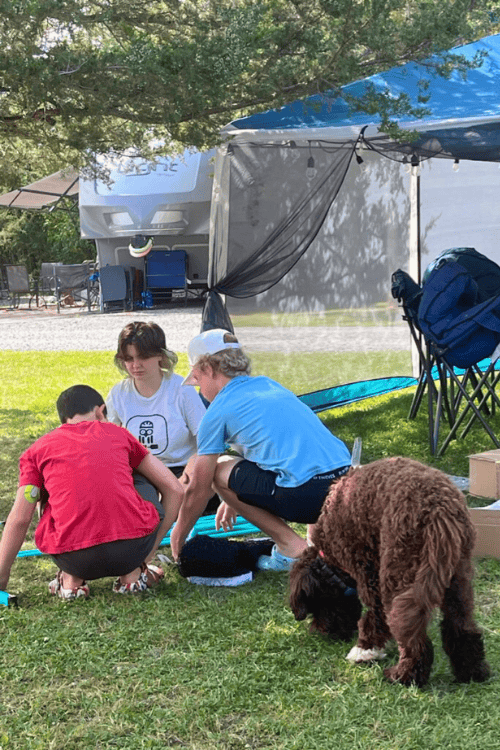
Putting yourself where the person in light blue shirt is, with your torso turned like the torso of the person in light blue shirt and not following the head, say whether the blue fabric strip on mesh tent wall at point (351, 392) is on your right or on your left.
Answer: on your right

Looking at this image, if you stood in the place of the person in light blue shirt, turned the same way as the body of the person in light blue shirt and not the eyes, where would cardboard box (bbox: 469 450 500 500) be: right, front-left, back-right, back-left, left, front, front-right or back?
back-right

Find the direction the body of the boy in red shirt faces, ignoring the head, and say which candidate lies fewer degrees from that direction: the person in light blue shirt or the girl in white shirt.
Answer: the girl in white shirt

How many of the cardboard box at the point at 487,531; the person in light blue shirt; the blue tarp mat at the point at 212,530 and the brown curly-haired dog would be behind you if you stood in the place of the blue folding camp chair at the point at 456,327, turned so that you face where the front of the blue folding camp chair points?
0

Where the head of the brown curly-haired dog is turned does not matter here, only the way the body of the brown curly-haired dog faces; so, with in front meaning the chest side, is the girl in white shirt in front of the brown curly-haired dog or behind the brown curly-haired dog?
in front

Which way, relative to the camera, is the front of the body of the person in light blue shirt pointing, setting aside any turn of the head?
to the viewer's left

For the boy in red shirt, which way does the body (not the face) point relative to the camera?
away from the camera

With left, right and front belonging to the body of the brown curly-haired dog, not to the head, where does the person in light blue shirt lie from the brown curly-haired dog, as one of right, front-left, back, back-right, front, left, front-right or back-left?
front

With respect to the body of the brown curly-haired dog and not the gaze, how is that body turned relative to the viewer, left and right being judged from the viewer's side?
facing away from the viewer and to the left of the viewer

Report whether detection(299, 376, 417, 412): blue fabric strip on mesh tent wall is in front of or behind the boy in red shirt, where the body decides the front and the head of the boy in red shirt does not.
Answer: in front

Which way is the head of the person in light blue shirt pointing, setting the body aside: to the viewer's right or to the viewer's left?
to the viewer's left

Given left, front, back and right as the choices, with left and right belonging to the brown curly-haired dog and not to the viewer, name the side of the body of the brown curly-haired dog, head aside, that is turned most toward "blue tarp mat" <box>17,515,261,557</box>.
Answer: front

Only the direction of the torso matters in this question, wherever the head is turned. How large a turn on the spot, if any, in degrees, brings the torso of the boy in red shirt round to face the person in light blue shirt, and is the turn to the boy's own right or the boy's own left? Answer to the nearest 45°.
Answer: approximately 90° to the boy's own right

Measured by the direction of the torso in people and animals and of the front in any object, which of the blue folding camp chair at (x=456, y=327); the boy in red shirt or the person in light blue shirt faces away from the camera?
the boy in red shirt

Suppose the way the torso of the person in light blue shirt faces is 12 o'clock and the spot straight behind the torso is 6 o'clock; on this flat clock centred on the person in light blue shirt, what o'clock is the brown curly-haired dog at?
The brown curly-haired dog is roughly at 8 o'clock from the person in light blue shirt.

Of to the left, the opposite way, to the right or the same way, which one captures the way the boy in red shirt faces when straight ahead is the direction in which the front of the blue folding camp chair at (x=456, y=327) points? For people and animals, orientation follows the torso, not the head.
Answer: to the right

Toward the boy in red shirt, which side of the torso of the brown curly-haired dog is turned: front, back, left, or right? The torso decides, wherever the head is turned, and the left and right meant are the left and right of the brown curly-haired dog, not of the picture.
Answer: front

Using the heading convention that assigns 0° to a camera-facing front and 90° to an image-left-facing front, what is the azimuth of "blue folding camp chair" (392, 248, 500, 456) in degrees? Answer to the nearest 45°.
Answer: approximately 45°

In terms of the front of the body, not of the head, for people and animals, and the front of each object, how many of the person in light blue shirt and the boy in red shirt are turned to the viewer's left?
1
